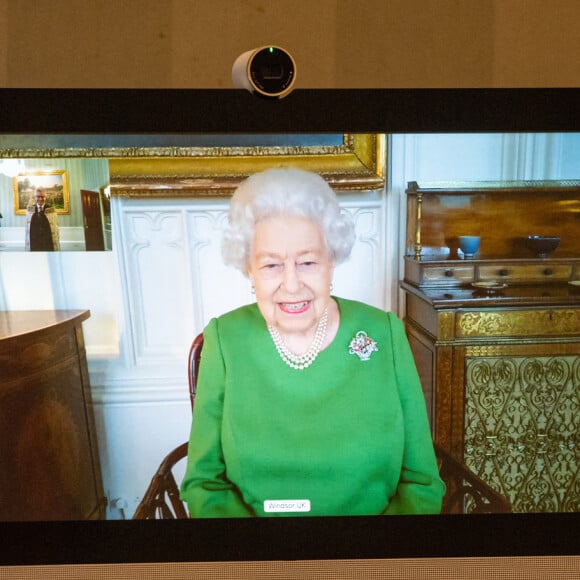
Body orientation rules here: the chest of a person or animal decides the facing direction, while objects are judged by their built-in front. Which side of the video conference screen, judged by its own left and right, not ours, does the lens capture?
front
